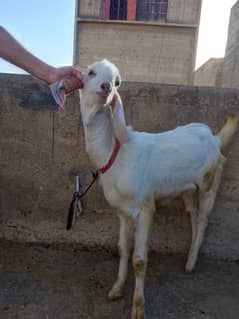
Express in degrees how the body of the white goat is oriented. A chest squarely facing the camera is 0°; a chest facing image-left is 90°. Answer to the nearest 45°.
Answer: approximately 45°
